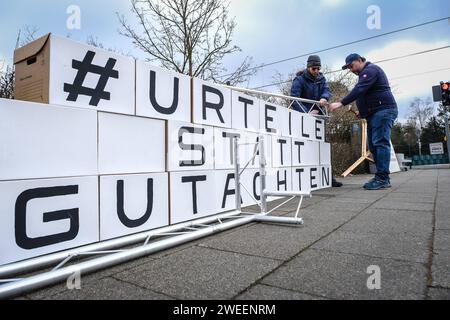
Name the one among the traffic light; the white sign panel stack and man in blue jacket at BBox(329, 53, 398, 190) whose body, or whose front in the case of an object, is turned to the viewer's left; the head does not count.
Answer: the man in blue jacket

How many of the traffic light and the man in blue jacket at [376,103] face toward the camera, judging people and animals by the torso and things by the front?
1

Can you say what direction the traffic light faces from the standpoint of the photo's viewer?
facing the viewer

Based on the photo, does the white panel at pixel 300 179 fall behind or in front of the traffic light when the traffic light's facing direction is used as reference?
in front

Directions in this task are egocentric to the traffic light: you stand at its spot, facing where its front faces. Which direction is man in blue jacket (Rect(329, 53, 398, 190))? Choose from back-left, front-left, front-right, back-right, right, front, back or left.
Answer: front

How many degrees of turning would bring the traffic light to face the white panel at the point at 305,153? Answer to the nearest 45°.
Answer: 0° — it already faces it

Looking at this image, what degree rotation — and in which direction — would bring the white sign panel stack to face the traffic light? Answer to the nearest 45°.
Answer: approximately 90° to its left

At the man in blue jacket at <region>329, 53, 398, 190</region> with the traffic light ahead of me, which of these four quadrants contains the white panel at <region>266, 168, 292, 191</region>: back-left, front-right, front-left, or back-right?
back-left

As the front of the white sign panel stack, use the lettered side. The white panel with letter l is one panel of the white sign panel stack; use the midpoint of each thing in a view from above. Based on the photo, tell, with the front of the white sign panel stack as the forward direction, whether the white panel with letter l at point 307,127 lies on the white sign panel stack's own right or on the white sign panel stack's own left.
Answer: on the white sign panel stack's own left

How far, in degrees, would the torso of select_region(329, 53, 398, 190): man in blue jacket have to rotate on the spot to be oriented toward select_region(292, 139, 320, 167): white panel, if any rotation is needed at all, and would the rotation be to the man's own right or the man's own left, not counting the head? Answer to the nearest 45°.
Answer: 0° — they already face it

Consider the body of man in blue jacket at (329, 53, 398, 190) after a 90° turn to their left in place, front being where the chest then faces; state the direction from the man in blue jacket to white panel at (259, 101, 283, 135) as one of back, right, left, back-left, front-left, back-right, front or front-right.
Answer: front-right

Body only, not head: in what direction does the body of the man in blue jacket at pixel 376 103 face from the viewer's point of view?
to the viewer's left

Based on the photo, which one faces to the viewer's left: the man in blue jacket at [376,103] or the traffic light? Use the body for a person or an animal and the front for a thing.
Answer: the man in blue jacket

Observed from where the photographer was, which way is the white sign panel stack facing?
facing the viewer and to the right of the viewer
